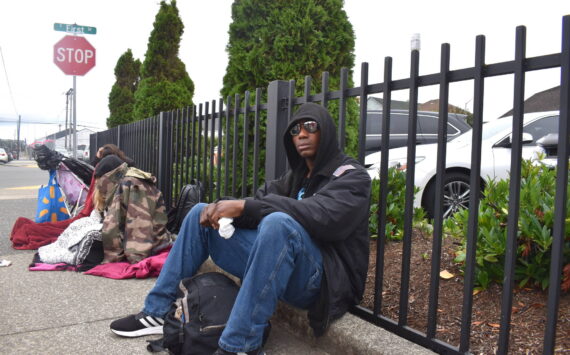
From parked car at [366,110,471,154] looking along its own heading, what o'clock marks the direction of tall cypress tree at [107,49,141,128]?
The tall cypress tree is roughly at 1 o'clock from the parked car.

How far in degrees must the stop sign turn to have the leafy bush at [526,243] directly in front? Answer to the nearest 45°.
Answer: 0° — it already faces it

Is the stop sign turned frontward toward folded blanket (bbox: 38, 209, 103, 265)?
yes

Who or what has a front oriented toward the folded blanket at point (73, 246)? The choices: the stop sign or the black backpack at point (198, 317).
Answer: the stop sign

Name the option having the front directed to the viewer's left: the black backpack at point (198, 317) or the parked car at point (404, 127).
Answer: the parked car

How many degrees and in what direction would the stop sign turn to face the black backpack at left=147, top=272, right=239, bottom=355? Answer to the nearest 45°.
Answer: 0° — it already faces it

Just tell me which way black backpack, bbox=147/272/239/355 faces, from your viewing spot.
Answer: facing the viewer and to the right of the viewer

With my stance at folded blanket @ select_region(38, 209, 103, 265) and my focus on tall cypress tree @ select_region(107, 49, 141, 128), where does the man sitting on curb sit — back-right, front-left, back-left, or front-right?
back-right

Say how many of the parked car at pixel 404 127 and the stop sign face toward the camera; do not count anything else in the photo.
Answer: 1

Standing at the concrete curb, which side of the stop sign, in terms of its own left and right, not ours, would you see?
front

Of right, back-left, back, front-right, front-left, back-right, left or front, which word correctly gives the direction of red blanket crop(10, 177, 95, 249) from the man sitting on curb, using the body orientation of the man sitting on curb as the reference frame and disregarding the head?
right
